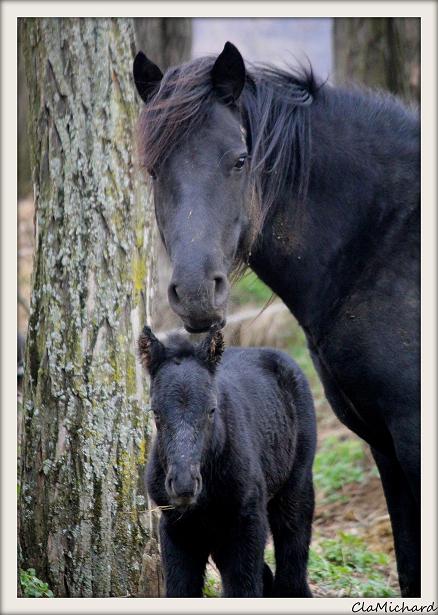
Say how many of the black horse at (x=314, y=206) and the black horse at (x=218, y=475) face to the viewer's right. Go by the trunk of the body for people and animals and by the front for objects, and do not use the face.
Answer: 0

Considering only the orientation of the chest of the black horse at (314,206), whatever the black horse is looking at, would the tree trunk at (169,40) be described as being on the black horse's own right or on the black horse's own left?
on the black horse's own right

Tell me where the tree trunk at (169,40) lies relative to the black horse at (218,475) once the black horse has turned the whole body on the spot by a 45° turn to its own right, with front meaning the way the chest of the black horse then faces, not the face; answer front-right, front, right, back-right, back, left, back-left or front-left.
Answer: right

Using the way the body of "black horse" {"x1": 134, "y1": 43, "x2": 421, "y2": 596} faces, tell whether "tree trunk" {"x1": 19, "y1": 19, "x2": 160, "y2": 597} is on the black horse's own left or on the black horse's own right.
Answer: on the black horse's own right

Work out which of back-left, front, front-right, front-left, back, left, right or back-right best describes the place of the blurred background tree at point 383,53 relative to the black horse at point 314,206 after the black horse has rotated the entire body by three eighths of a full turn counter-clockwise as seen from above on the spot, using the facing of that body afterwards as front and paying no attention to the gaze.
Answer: left
